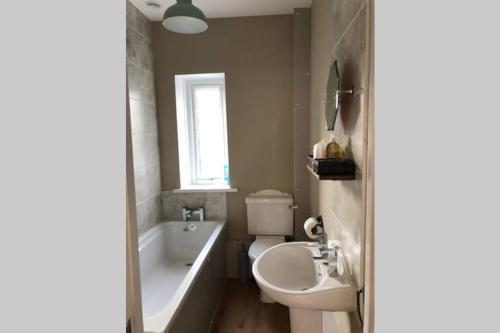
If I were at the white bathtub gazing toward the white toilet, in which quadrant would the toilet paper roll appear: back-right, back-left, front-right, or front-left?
front-right

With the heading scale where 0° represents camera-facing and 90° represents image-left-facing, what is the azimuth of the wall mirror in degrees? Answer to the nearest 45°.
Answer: approximately 90°

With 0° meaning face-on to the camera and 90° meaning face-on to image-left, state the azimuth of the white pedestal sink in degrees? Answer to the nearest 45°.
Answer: approximately 90°

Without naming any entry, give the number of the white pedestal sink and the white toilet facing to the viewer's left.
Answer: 1

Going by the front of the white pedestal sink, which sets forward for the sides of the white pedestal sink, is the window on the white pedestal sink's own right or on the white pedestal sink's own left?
on the white pedestal sink's own right

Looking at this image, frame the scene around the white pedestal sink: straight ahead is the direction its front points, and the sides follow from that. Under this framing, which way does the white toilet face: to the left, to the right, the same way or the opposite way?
to the left

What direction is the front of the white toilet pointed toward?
toward the camera

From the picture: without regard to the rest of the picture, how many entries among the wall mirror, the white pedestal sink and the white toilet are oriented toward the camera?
1
